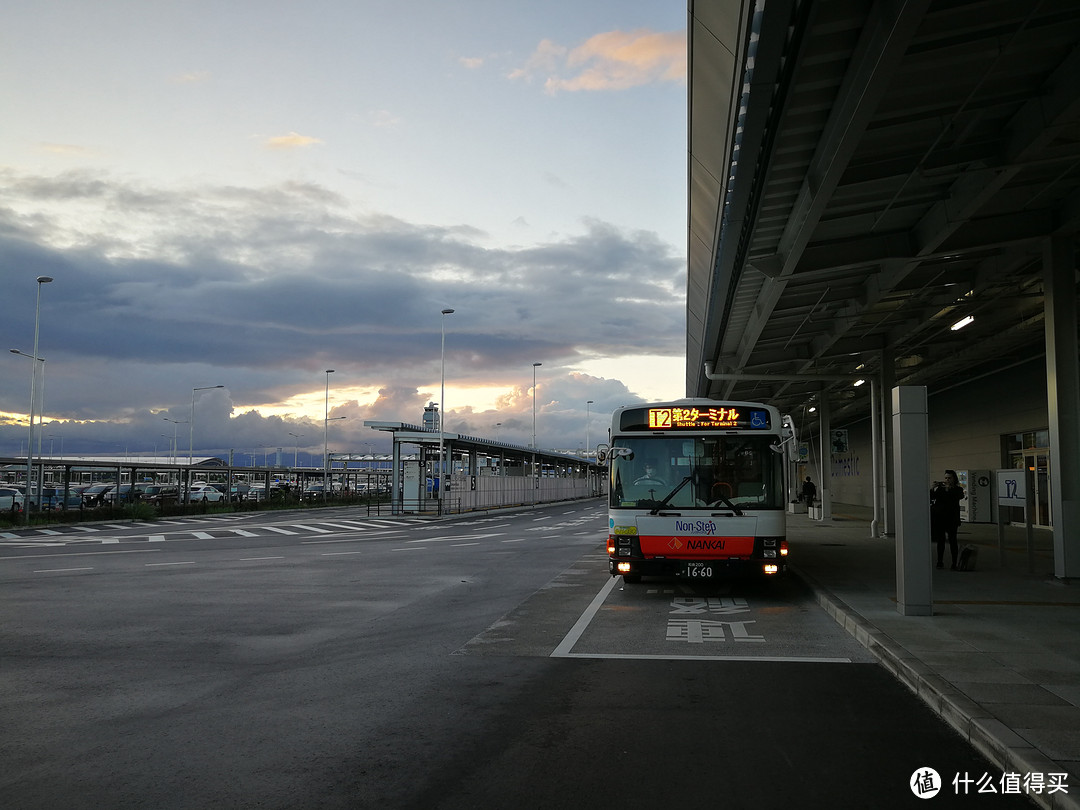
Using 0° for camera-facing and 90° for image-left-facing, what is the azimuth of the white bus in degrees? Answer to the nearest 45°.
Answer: approximately 0°
